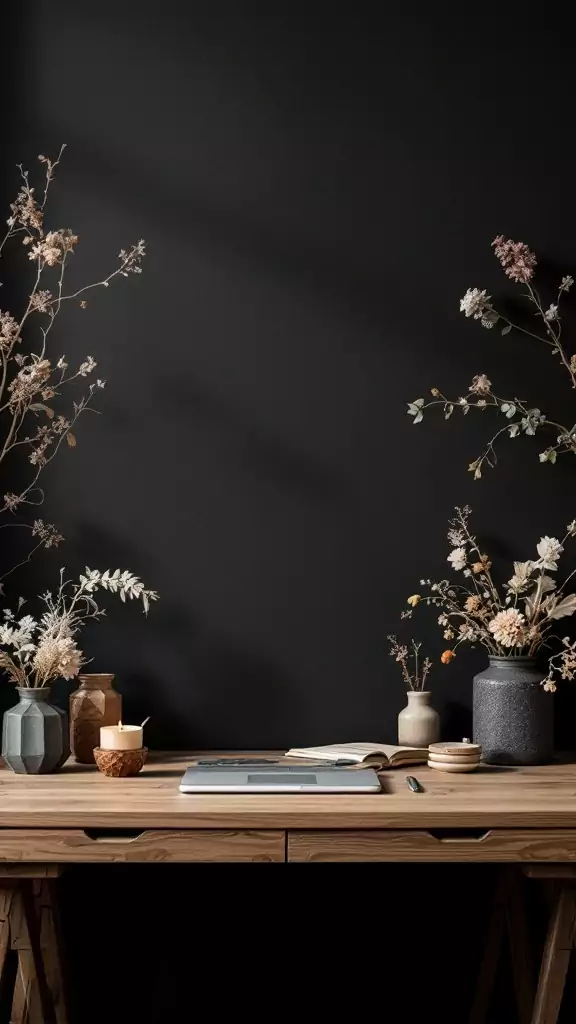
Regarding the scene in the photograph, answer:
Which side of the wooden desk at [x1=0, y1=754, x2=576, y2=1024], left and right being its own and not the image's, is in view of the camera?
front

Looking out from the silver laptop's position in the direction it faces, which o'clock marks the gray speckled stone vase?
The gray speckled stone vase is roughly at 8 o'clock from the silver laptop.

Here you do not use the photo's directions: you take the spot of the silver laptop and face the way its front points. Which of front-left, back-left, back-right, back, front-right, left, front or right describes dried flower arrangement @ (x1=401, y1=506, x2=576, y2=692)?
back-left

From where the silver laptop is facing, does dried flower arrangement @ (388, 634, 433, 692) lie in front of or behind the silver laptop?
behind

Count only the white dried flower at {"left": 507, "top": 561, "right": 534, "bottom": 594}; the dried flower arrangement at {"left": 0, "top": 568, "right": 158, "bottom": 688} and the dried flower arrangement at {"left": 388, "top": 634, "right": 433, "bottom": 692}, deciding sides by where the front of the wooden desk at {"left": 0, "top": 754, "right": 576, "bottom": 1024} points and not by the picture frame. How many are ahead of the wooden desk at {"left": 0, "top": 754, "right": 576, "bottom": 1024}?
0

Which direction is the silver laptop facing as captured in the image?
toward the camera
